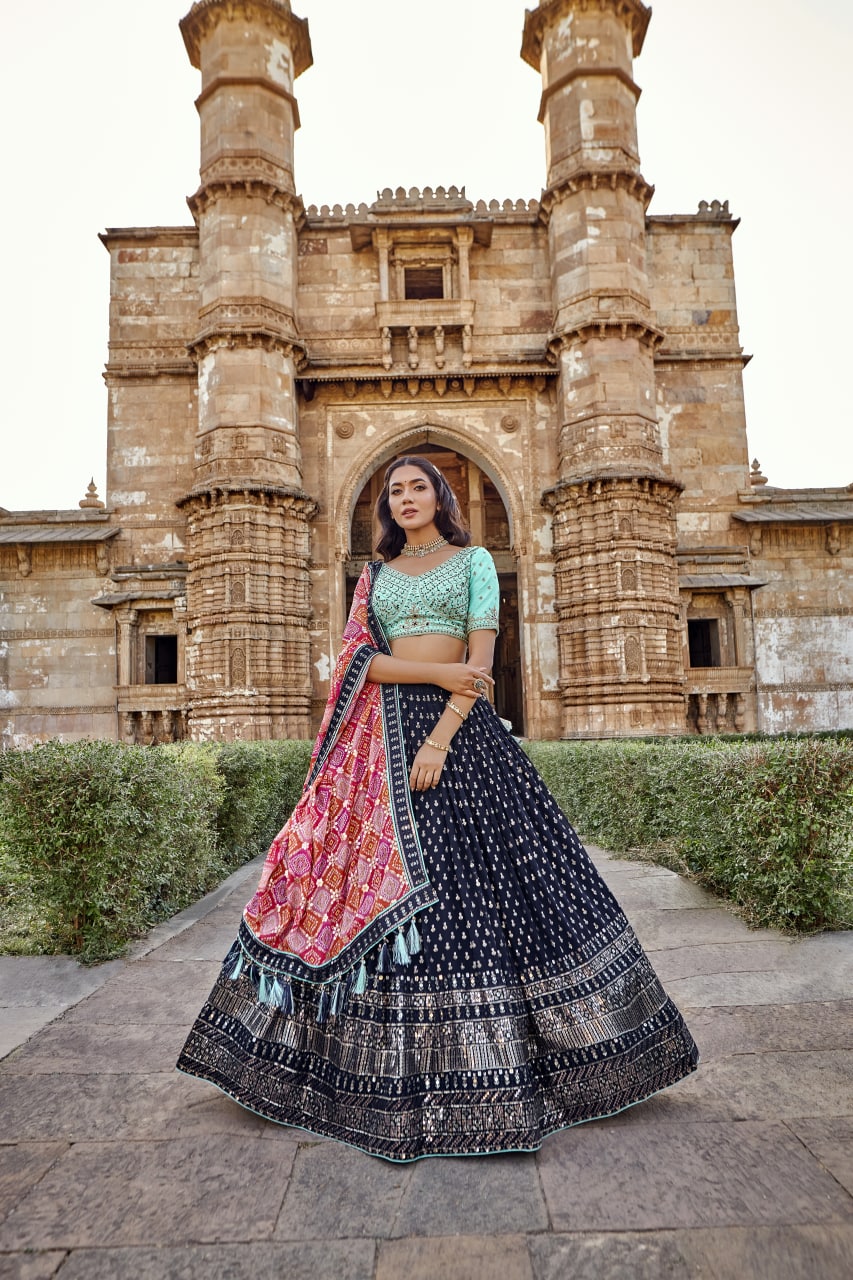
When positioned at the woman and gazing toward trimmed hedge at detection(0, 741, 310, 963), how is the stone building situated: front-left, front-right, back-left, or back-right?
front-right

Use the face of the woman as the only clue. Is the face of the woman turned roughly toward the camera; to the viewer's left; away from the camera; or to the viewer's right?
toward the camera

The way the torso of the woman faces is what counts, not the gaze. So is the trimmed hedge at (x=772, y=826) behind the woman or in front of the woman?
behind

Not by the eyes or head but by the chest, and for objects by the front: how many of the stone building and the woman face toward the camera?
2

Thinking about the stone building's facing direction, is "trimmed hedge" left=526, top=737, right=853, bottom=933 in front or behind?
in front

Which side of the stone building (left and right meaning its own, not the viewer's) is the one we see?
front

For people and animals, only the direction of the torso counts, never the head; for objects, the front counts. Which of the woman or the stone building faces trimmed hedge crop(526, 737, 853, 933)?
the stone building

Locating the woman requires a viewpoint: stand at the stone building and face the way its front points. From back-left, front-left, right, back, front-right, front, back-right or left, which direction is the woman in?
front

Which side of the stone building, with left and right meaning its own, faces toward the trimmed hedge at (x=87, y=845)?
front

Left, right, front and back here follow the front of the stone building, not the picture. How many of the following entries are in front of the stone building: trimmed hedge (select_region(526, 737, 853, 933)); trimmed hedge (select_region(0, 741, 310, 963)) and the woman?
3

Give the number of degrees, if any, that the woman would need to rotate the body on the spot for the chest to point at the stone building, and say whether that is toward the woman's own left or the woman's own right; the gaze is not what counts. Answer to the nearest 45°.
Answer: approximately 180°

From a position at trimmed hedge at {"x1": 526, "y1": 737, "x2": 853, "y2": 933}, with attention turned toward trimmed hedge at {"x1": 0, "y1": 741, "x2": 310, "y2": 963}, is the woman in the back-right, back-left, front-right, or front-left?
front-left

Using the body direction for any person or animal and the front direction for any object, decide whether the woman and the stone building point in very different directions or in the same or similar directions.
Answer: same or similar directions

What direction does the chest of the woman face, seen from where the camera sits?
toward the camera
